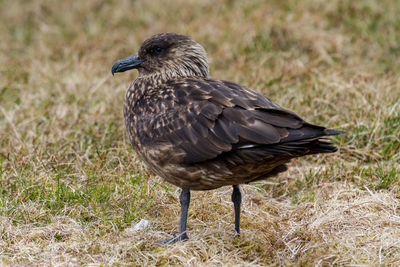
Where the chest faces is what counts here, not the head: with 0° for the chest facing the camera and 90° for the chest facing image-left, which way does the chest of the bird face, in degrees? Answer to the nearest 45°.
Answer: approximately 90°
